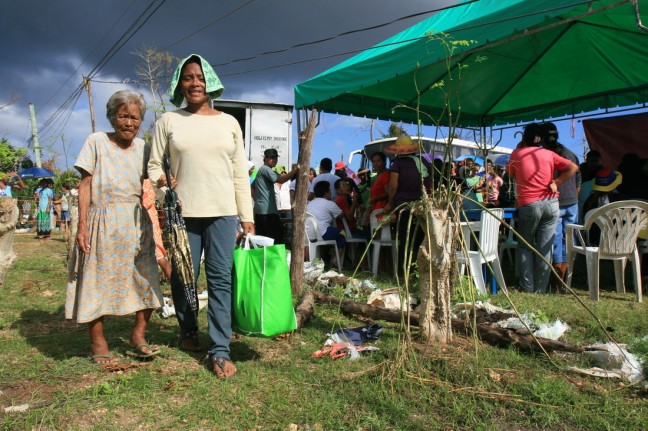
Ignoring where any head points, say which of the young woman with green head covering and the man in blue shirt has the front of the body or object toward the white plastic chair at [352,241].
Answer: the man in blue shirt

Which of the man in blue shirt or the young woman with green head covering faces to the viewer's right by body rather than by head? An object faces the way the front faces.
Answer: the man in blue shirt

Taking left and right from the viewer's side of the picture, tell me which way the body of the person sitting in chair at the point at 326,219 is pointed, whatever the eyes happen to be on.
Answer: facing away from the viewer and to the right of the viewer

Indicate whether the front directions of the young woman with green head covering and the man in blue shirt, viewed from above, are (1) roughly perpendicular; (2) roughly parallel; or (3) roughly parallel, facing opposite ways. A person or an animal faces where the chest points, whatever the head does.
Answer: roughly perpendicular

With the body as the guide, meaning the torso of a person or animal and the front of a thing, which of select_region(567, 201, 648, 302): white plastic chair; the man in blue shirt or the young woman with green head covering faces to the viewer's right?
the man in blue shirt

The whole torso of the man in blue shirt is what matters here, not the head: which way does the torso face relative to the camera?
to the viewer's right

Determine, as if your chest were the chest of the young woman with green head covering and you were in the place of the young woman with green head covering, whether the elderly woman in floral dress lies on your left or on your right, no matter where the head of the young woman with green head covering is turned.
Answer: on your right

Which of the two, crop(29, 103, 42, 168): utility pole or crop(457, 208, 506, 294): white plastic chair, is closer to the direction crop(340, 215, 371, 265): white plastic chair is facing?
the white plastic chair

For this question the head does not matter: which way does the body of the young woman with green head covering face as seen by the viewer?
toward the camera
